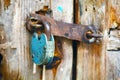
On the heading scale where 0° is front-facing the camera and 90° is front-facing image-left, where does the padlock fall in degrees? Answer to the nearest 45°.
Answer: approximately 45°

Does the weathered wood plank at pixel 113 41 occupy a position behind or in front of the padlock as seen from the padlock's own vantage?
behind
